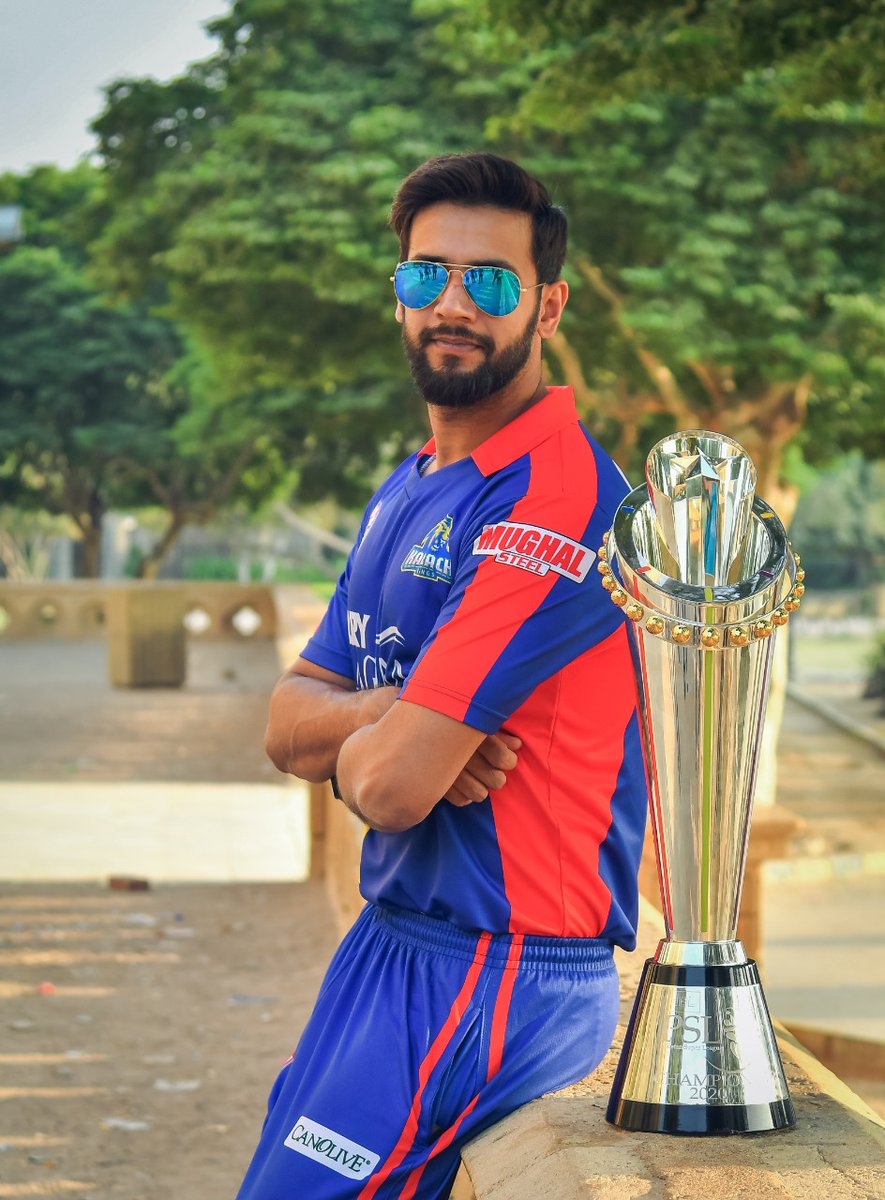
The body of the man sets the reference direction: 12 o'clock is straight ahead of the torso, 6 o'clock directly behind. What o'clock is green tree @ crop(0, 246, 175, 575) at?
The green tree is roughly at 4 o'clock from the man.

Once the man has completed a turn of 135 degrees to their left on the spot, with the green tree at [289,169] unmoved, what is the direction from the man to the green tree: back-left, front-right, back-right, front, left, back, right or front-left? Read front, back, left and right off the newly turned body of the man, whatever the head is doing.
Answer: left

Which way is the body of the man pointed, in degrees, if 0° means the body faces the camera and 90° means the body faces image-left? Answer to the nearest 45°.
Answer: approximately 45°
